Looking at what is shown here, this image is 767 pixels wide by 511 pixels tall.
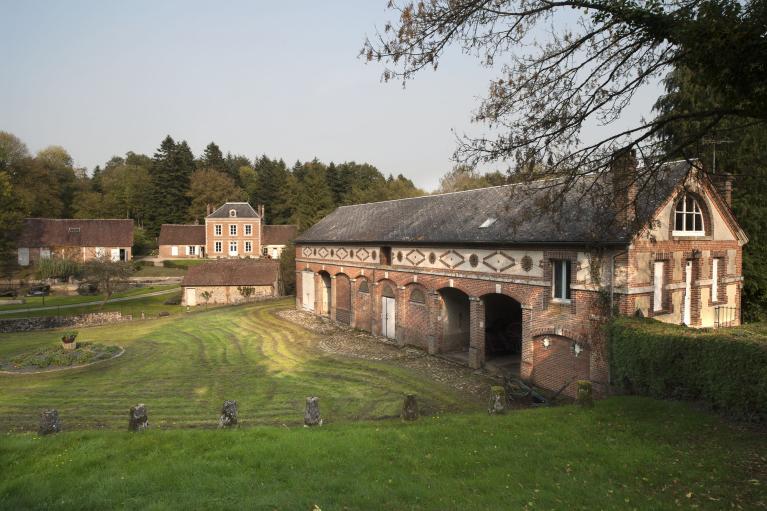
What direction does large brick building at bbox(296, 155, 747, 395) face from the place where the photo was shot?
facing the viewer and to the left of the viewer

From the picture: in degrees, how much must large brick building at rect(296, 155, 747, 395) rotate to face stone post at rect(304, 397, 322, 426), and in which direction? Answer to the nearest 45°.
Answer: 0° — it already faces it

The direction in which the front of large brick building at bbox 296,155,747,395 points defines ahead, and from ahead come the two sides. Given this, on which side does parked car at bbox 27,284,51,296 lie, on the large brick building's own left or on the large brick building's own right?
on the large brick building's own right

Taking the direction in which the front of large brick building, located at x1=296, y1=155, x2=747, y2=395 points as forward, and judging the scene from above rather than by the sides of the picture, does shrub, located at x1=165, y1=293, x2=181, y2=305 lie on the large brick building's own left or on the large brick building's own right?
on the large brick building's own right

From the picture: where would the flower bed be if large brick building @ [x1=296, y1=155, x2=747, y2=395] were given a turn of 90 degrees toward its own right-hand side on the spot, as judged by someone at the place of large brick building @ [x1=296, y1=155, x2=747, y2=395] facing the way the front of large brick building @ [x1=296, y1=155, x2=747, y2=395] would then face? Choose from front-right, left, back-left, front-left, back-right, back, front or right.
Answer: front-left

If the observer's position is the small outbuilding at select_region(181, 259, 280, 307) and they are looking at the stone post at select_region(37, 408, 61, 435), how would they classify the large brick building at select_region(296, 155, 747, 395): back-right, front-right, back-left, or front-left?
front-left

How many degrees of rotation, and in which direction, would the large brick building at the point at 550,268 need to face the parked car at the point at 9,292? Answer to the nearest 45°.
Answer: approximately 45° to its right

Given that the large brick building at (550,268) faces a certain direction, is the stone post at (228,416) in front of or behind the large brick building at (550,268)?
in front

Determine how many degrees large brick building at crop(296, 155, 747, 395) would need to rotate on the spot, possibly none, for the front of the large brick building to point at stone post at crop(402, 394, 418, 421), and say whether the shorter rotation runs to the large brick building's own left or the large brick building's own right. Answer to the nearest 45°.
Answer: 0° — it already faces it
